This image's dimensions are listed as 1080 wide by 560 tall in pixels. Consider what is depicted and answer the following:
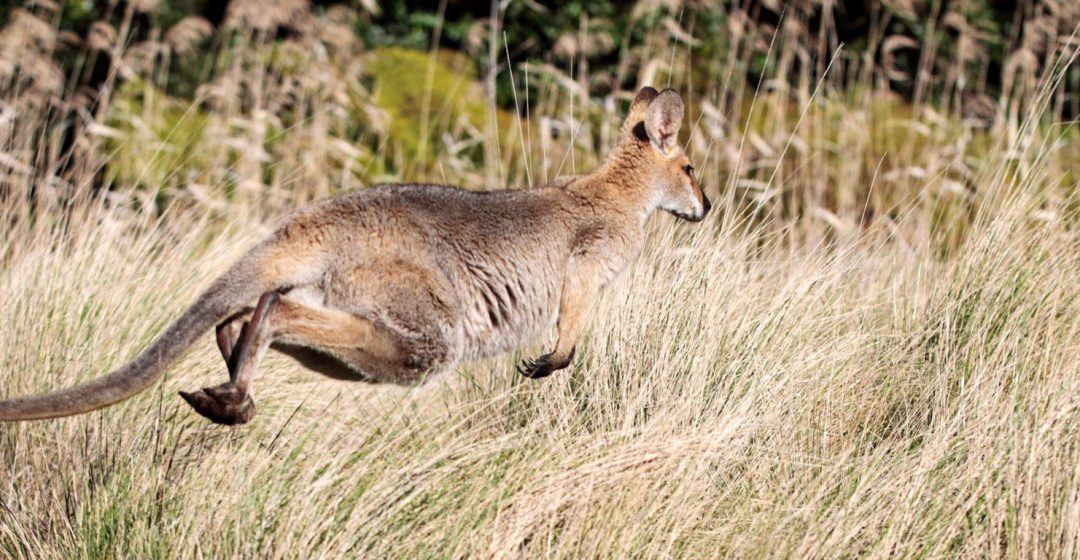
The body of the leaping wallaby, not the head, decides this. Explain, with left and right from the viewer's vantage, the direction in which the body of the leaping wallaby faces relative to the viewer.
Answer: facing to the right of the viewer
